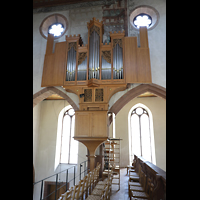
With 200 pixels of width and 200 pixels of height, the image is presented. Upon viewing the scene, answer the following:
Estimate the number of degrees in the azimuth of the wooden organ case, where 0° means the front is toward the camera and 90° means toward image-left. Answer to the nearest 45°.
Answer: approximately 0°
